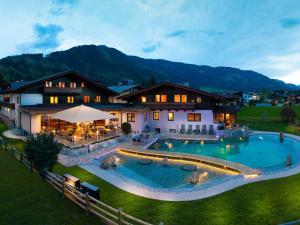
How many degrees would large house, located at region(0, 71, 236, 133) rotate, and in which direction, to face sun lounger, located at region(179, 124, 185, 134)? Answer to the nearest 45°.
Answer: approximately 90° to its left

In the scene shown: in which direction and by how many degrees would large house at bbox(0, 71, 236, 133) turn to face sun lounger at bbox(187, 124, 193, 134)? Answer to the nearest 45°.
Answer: approximately 90° to its left

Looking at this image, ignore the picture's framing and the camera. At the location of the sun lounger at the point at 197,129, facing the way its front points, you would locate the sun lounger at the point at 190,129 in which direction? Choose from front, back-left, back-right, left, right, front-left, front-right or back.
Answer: right

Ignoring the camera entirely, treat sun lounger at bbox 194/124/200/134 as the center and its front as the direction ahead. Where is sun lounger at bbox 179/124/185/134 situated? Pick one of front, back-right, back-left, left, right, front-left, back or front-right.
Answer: right

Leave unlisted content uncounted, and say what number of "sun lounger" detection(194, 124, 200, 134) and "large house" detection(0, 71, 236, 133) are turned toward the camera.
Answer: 2

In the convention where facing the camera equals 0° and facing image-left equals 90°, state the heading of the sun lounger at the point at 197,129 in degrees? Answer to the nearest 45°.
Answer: approximately 0°

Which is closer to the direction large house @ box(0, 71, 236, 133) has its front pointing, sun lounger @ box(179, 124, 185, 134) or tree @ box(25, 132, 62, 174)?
the tree

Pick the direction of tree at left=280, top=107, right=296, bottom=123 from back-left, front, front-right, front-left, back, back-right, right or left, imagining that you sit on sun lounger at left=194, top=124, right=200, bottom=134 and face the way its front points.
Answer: back-left

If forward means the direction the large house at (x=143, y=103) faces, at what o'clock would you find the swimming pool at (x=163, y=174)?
The swimming pool is roughly at 12 o'clock from the large house.

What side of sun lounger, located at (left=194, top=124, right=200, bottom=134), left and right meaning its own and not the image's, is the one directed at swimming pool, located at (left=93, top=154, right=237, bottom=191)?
front
